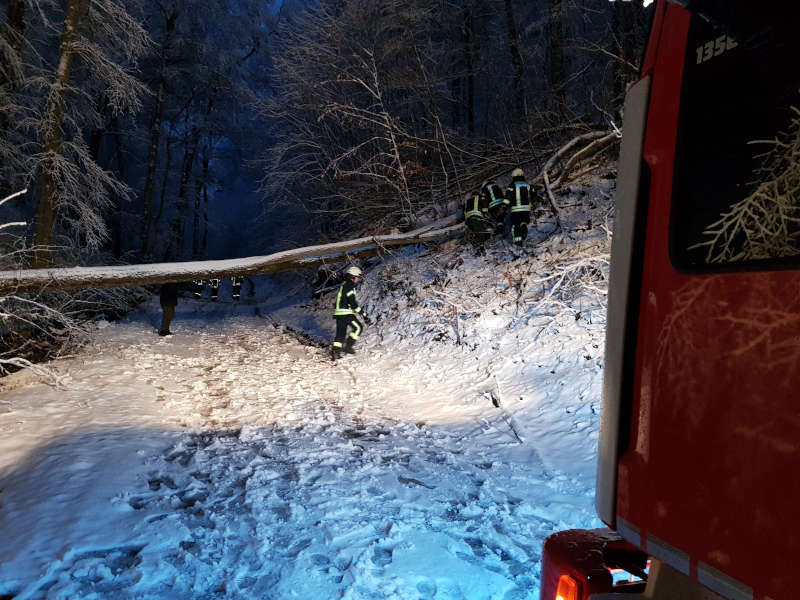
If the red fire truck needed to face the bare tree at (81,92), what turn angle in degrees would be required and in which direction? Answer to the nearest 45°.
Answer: approximately 45° to its left

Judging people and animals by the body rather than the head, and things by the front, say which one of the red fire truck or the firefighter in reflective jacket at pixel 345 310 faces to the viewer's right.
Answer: the firefighter in reflective jacket

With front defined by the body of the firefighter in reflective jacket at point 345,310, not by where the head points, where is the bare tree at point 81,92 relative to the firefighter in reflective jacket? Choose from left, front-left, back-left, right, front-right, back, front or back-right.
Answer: back

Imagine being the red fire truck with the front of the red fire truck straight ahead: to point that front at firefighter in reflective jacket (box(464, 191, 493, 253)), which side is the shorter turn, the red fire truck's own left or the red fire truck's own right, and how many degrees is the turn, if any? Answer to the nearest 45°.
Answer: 0° — it already faces them

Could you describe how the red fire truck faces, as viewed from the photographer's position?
facing away from the viewer and to the left of the viewer

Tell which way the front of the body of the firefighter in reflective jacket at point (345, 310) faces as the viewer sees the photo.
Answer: to the viewer's right

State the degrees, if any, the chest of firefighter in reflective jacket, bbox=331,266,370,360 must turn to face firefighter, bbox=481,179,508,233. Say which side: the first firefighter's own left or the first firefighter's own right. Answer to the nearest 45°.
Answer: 0° — they already face them

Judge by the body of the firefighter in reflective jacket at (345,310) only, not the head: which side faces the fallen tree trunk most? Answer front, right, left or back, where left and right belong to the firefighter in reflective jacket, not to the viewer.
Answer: back
